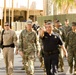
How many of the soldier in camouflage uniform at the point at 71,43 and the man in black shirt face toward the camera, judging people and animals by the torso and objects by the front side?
2

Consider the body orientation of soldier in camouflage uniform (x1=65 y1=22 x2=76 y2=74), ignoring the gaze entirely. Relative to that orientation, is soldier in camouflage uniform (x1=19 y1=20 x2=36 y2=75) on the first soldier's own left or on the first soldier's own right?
on the first soldier's own right

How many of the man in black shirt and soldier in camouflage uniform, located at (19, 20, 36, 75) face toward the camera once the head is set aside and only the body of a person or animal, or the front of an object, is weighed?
2

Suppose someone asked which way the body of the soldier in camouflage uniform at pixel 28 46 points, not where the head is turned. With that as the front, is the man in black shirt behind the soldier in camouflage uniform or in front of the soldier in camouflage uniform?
in front

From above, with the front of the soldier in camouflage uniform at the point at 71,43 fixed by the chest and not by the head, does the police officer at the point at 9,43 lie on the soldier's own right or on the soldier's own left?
on the soldier's own right

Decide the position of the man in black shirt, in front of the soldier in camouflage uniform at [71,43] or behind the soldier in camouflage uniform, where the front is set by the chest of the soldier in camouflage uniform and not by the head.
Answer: in front

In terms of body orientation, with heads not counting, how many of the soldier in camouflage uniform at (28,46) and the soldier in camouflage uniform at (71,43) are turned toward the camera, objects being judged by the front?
2
